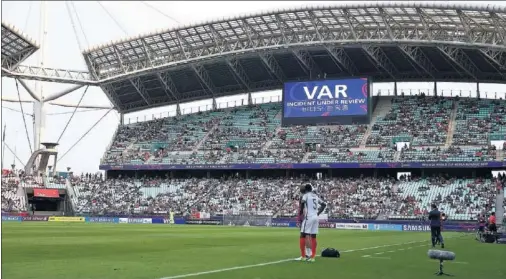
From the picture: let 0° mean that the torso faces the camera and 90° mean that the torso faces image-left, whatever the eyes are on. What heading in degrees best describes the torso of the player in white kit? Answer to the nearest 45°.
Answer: approximately 135°
